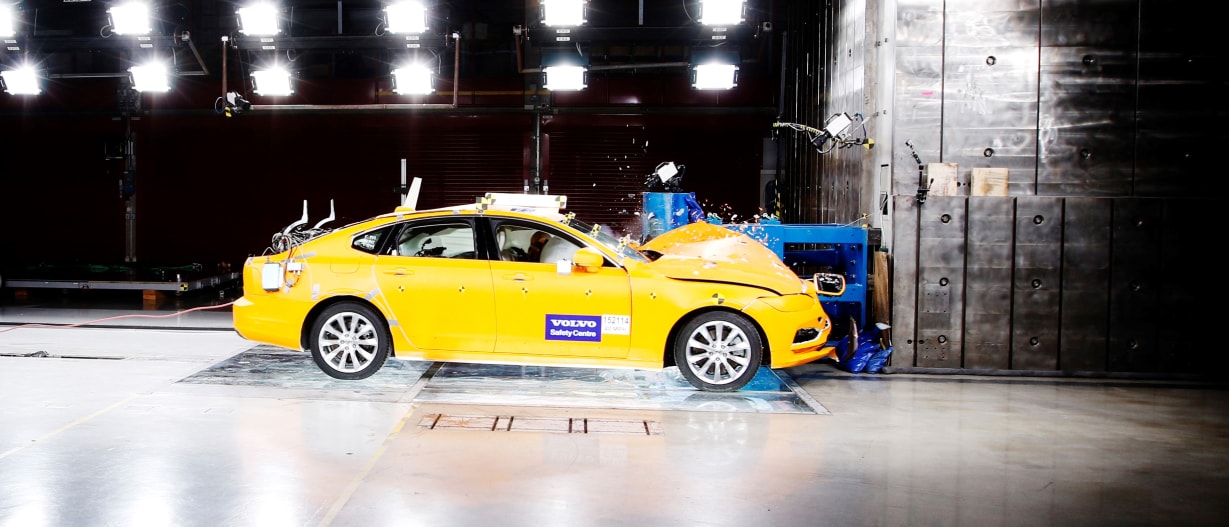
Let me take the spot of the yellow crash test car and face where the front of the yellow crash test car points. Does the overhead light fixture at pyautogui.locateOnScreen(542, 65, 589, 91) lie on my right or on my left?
on my left

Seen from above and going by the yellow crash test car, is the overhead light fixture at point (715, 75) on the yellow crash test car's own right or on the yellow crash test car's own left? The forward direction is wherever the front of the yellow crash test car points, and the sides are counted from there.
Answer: on the yellow crash test car's own left

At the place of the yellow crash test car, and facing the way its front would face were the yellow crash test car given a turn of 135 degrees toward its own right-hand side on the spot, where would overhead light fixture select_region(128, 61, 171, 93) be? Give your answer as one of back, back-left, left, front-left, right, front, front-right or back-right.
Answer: right

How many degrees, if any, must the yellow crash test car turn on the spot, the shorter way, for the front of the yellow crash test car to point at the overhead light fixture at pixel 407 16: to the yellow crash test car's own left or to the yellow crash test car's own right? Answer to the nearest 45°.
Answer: approximately 90° to the yellow crash test car's own left

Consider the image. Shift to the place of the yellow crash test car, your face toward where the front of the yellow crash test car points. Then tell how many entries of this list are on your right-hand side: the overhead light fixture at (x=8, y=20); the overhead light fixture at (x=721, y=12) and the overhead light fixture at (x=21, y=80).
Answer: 0

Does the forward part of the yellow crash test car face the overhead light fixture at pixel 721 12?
no

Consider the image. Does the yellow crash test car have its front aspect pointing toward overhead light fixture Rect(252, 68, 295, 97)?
no

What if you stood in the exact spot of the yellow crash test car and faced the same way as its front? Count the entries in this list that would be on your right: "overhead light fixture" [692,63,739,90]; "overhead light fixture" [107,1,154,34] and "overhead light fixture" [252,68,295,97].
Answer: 0

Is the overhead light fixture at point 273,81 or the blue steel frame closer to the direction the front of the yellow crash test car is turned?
the blue steel frame

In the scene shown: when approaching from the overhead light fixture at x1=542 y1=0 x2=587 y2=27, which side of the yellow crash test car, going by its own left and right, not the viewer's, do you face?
left

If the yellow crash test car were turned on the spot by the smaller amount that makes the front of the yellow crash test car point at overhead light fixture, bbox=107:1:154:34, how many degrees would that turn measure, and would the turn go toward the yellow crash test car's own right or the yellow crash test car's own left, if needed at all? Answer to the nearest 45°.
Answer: approximately 135° to the yellow crash test car's own left

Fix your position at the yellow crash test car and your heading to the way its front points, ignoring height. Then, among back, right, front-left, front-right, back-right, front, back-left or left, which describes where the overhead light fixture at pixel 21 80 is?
back-left

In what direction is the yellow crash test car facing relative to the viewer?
to the viewer's right
